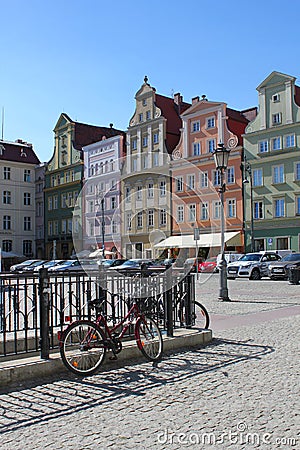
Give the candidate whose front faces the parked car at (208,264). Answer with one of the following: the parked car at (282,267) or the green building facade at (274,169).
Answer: the green building facade

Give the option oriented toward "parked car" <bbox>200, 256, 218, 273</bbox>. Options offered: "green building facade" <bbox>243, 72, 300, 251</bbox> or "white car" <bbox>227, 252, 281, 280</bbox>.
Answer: the green building facade

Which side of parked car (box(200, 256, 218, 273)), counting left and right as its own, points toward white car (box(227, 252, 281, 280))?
left

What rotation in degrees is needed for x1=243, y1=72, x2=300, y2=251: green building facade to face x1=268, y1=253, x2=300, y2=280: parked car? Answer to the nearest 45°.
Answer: approximately 45° to its left

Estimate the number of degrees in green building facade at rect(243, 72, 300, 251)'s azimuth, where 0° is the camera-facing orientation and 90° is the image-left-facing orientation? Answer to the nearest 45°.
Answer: approximately 45°

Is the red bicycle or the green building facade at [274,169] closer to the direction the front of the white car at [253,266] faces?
the red bicycle

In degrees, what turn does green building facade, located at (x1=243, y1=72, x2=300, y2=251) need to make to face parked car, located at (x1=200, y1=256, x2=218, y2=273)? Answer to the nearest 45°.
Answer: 0° — it already faces it

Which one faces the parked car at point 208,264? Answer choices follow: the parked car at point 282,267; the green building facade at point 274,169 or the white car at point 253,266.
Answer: the green building facade

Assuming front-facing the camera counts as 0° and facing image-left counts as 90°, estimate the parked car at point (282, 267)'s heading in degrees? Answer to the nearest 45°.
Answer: approximately 45°

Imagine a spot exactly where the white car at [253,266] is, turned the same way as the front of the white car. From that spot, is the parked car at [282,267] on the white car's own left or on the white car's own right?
on the white car's own left

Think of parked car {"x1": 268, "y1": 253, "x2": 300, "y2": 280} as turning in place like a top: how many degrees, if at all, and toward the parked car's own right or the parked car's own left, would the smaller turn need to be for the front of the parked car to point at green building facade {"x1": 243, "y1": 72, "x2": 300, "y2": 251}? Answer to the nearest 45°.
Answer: approximately 135° to the parked car's own right

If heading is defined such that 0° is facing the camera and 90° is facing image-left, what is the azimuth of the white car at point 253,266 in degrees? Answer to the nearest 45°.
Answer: approximately 45°
